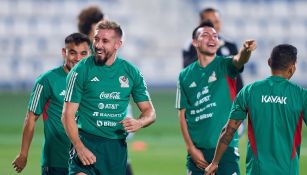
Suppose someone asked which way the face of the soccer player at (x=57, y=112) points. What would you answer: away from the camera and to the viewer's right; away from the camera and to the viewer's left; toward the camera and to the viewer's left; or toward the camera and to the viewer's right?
toward the camera and to the viewer's right

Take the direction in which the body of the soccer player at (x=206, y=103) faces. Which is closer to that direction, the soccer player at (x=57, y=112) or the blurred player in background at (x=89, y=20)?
the soccer player

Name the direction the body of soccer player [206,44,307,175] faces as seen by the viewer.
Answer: away from the camera

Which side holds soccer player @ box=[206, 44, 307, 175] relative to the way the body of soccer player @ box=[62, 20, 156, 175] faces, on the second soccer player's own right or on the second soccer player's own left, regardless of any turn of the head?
on the second soccer player's own left

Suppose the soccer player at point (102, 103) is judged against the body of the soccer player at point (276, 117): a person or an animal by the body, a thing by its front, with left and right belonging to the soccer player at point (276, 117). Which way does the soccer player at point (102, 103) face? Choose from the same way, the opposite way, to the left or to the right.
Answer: the opposite way

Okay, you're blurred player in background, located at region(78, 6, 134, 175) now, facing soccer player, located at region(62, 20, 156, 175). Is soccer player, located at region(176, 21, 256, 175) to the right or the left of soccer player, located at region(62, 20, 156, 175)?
left

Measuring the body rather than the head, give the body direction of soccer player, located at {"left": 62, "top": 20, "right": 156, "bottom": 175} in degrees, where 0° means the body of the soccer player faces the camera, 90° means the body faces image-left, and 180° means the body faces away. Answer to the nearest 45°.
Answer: approximately 0°
